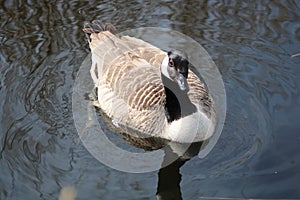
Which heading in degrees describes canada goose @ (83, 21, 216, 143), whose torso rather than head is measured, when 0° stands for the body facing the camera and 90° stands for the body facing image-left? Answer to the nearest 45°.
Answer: approximately 315°
